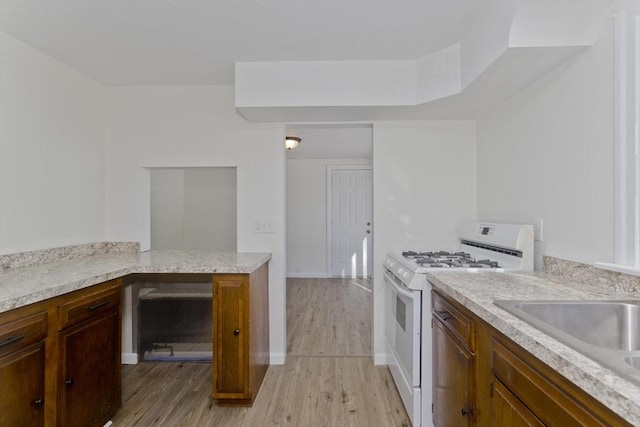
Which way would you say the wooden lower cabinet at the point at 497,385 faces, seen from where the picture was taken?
facing the viewer and to the left of the viewer

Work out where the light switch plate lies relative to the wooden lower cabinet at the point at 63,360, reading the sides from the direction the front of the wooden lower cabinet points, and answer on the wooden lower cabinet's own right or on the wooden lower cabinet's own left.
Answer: on the wooden lower cabinet's own left

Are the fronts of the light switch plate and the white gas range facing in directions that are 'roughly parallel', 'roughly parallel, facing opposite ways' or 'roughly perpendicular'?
roughly perpendicular

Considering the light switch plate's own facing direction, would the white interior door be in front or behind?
behind

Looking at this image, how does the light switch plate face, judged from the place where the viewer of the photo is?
facing the viewer

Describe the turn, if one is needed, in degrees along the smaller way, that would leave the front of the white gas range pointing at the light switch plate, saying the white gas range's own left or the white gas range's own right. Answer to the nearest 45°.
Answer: approximately 45° to the white gas range's own right

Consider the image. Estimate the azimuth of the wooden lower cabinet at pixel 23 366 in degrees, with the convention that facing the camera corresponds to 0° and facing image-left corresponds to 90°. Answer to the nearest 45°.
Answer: approximately 315°

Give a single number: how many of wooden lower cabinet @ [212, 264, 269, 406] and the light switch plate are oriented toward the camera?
2

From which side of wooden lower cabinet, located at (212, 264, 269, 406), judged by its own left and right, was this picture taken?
front

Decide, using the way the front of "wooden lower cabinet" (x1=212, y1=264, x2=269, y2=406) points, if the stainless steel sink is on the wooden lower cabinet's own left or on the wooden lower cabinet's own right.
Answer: on the wooden lower cabinet's own left
